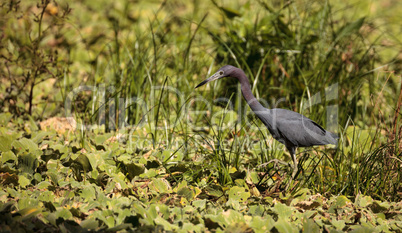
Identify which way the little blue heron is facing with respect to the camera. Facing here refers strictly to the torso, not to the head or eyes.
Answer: to the viewer's left
